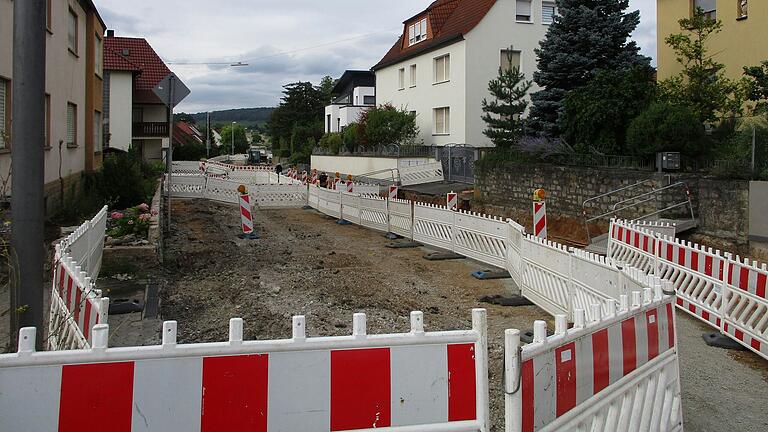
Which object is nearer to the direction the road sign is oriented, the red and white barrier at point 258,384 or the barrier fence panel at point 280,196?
the barrier fence panel

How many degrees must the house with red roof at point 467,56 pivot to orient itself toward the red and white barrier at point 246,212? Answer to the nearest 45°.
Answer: approximately 45° to its left

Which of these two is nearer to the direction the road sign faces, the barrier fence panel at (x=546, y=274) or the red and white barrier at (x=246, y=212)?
the red and white barrier

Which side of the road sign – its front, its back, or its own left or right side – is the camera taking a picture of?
back

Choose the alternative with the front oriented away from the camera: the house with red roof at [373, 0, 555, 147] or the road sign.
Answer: the road sign

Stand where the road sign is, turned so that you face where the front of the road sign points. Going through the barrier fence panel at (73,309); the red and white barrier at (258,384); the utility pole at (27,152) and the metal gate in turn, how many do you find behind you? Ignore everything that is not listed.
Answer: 3

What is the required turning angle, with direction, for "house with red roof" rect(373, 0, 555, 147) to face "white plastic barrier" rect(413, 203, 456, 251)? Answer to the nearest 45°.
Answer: approximately 45° to its left

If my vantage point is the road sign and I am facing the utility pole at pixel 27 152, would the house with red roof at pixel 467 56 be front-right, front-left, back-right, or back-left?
back-left

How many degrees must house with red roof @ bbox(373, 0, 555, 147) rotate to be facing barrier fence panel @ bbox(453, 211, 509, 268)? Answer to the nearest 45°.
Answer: approximately 45° to its left

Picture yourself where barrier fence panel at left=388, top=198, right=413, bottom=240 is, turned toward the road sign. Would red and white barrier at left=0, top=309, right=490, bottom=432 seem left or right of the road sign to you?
left

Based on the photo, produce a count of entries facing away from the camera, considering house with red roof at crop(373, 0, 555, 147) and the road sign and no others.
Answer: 1

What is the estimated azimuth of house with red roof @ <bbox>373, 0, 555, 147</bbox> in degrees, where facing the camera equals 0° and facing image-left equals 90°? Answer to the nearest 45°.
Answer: approximately 45°

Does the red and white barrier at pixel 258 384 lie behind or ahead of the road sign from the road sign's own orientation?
behind
